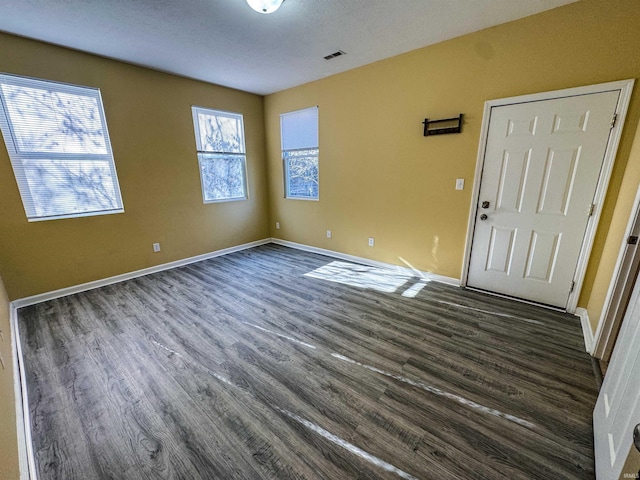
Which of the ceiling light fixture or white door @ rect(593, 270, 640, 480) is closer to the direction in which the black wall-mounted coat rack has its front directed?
the ceiling light fixture

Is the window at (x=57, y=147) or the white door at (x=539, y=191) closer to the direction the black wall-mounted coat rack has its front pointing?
the window

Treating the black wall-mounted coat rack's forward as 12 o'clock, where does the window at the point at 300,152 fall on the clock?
The window is roughly at 2 o'clock from the black wall-mounted coat rack.

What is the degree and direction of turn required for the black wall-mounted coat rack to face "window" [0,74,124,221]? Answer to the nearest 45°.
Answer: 0° — it already faces it

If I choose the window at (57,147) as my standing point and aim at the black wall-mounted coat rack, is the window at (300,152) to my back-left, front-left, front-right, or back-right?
front-left

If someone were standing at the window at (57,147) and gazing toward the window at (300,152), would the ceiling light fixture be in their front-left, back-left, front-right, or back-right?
front-right

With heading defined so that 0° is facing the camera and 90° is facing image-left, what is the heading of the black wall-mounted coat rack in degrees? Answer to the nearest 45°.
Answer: approximately 45°

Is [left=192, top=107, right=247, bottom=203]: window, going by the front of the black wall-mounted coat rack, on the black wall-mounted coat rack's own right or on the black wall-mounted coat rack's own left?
on the black wall-mounted coat rack's own right

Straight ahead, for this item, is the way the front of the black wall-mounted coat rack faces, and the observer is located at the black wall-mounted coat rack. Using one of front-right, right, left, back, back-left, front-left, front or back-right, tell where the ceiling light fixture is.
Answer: front

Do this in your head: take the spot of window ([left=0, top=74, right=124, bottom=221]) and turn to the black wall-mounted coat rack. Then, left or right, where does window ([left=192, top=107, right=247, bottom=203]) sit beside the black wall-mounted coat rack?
left

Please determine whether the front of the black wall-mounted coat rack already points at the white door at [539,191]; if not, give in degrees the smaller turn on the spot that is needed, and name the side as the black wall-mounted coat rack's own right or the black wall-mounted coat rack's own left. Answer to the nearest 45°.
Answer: approximately 135° to the black wall-mounted coat rack's own left

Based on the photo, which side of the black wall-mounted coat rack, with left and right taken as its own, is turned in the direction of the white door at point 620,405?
left
